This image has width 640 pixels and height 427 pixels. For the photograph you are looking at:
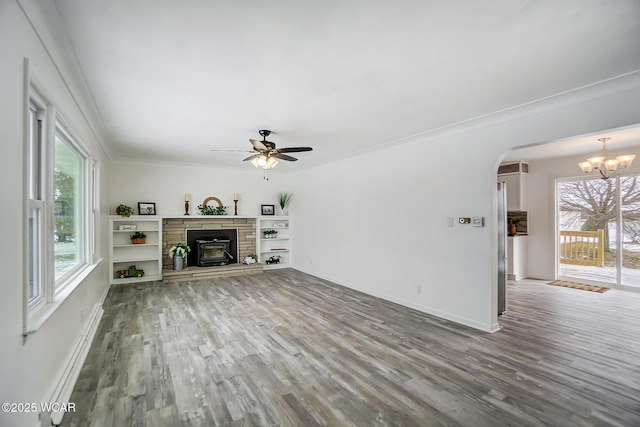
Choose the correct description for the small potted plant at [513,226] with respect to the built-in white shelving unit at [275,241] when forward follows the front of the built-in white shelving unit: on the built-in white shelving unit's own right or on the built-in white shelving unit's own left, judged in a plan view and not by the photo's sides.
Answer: on the built-in white shelving unit's own left

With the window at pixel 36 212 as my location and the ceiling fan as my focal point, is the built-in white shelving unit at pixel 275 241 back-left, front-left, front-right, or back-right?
front-left

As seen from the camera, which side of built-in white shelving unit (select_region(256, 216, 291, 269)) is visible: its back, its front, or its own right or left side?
front

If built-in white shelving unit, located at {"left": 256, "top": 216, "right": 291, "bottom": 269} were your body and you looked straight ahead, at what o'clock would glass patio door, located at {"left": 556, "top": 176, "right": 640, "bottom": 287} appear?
The glass patio door is roughly at 10 o'clock from the built-in white shelving unit.

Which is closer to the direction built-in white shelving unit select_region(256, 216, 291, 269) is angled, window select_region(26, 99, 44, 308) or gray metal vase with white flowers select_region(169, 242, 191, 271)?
the window

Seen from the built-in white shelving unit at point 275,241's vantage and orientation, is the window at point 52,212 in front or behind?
in front

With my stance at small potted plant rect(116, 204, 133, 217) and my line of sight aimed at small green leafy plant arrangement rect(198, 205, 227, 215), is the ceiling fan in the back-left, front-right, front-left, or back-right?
front-right

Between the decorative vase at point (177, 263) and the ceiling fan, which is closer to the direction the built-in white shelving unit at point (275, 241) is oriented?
the ceiling fan

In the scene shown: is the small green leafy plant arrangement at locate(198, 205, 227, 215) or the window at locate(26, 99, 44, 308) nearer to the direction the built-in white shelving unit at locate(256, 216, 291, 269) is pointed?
the window

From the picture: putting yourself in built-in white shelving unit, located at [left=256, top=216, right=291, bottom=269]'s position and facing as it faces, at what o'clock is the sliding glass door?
The sliding glass door is roughly at 10 o'clock from the built-in white shelving unit.
